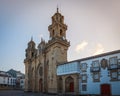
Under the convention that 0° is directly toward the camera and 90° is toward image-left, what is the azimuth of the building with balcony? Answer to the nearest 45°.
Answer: approximately 45°
